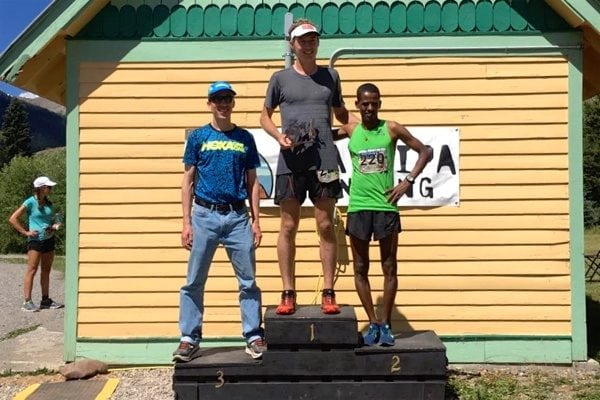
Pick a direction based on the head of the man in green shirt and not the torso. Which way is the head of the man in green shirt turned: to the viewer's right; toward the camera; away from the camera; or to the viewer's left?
toward the camera

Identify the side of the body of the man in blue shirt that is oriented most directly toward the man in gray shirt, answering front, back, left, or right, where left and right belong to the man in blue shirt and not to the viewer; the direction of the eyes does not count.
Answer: left

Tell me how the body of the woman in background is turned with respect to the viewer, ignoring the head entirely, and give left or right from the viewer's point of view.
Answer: facing the viewer and to the right of the viewer

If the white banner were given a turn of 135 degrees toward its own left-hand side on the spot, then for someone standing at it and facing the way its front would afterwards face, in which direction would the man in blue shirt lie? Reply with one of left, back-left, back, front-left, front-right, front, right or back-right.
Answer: back

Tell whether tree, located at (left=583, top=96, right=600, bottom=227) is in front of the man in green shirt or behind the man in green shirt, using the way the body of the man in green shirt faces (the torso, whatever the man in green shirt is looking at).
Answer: behind

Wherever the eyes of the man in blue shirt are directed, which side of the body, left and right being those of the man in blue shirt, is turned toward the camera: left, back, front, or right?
front

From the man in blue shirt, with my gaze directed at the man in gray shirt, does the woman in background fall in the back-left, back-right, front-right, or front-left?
back-left

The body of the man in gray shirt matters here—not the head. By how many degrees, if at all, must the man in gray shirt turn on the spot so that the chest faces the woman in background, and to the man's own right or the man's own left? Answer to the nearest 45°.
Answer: approximately 135° to the man's own right

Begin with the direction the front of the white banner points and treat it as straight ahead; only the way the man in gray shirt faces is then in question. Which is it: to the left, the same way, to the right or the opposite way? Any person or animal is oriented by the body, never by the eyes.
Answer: the same way

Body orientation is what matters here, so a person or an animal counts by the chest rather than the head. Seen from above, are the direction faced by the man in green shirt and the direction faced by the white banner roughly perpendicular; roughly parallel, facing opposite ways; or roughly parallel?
roughly parallel

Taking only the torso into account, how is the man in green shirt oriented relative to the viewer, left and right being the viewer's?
facing the viewer

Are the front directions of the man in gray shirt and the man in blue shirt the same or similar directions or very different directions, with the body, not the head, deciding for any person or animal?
same or similar directions

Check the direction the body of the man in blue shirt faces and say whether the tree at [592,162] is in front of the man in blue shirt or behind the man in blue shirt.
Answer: behind

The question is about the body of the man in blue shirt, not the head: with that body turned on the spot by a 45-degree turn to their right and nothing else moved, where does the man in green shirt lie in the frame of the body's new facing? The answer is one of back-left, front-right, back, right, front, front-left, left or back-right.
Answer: back-left

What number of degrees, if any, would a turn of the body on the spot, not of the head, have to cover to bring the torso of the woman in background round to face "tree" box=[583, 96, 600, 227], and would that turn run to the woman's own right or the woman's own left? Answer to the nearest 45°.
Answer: approximately 90° to the woman's own left
